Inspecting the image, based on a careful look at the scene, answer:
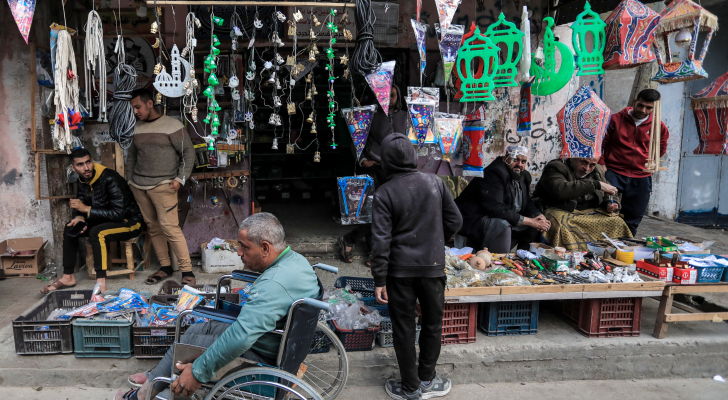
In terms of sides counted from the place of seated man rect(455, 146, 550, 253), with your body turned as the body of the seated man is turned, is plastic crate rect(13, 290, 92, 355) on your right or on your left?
on your right

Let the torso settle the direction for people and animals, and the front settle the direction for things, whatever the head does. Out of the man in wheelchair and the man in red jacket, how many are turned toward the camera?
1

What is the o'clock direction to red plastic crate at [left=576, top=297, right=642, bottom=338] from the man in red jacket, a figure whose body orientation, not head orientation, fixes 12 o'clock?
The red plastic crate is roughly at 12 o'clock from the man in red jacket.

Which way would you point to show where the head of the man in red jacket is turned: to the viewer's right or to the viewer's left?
to the viewer's left

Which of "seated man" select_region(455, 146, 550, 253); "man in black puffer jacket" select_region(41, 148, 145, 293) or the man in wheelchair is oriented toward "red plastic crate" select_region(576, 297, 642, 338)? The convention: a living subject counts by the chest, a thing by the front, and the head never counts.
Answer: the seated man
